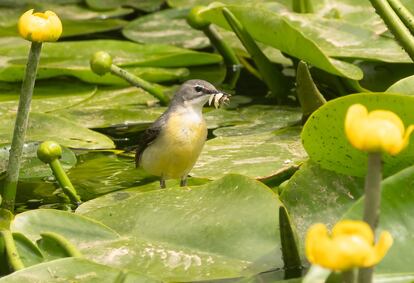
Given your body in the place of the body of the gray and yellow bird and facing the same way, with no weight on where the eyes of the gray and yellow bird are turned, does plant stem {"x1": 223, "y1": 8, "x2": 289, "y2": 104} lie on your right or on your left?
on your left

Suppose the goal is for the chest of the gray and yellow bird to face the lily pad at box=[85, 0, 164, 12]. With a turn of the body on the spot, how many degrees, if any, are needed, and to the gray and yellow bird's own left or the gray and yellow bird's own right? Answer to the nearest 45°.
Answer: approximately 135° to the gray and yellow bird's own left

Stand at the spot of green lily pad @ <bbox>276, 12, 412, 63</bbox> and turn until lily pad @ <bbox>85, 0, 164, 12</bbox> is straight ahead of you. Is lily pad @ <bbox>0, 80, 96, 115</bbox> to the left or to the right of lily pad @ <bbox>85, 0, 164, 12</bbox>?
left

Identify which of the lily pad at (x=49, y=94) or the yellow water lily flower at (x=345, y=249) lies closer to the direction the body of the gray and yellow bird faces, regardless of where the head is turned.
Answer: the yellow water lily flower

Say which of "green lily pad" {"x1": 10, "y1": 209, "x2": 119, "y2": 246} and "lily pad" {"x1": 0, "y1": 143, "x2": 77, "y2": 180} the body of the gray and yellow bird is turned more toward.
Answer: the green lily pad

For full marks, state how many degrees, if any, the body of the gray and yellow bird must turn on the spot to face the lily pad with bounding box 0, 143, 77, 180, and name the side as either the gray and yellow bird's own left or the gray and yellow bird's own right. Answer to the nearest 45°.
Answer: approximately 135° to the gray and yellow bird's own right

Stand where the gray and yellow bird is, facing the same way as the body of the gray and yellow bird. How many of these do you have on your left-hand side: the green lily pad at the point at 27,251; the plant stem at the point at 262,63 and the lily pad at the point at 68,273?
1

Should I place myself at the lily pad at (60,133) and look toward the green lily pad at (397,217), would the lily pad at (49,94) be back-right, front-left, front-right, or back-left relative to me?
back-left

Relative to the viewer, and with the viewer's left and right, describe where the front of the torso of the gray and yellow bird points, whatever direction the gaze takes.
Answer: facing the viewer and to the right of the viewer

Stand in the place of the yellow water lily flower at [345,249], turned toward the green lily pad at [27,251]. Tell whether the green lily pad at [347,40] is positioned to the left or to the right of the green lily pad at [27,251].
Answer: right

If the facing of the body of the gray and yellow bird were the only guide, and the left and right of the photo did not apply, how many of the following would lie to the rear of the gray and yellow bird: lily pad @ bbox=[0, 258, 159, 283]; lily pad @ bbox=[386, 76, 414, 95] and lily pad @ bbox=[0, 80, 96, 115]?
1

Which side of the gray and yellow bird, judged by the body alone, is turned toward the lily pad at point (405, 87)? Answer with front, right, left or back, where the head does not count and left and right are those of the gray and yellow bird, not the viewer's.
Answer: left
